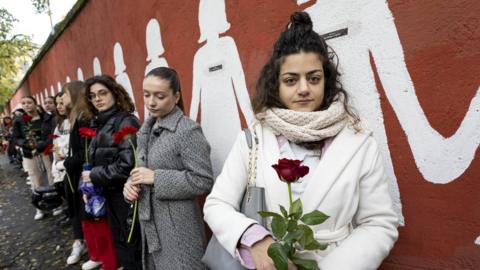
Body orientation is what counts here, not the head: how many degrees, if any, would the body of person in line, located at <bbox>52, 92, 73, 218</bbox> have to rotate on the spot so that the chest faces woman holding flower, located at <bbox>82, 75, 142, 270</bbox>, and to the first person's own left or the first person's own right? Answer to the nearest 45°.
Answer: approximately 45° to the first person's own left

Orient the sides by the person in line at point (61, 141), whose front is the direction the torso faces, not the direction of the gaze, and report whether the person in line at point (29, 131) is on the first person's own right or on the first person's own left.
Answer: on the first person's own right

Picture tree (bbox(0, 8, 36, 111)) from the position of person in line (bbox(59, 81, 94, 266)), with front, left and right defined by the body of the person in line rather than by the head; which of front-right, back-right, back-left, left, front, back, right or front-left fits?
right

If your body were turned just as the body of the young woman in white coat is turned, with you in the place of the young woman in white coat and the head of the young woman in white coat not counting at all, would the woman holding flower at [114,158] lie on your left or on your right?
on your right

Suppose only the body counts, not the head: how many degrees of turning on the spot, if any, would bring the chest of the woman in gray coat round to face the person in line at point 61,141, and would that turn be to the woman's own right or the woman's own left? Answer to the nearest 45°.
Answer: approximately 90° to the woman's own right

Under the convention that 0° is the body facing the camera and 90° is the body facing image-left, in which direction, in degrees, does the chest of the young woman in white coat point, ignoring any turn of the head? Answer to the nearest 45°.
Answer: approximately 0°

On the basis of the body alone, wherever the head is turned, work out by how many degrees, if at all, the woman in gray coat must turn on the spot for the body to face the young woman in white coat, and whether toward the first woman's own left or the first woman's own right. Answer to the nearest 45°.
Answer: approximately 90° to the first woman's own left

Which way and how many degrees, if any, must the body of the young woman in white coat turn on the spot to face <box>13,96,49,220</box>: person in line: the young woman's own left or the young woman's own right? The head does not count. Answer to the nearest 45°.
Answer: approximately 135° to the young woman's own right

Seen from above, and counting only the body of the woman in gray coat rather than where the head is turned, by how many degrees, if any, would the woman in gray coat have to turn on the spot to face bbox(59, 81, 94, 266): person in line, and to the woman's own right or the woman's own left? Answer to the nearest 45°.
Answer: approximately 90° to the woman's own right
